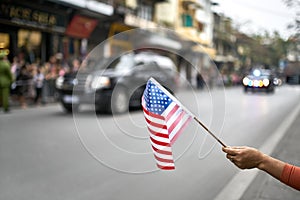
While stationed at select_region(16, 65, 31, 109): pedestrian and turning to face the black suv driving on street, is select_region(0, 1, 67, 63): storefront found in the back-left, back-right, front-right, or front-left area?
back-left

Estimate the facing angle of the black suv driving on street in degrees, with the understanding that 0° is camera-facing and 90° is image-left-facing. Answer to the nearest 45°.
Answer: approximately 45°

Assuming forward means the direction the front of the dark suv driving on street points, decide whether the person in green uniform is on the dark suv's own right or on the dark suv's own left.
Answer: on the dark suv's own right

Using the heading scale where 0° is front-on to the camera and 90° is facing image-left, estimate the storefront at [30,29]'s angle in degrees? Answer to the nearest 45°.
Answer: approximately 315°

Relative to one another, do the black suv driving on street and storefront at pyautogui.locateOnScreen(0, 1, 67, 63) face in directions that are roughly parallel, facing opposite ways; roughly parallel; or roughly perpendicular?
roughly perpendicular

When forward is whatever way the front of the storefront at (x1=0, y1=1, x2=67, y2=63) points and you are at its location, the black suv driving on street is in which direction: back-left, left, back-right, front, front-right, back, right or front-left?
front-right

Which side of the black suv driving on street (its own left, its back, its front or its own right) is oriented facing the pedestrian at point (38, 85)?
right

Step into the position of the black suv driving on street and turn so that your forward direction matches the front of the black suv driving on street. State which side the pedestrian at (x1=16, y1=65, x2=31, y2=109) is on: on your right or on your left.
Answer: on your right
